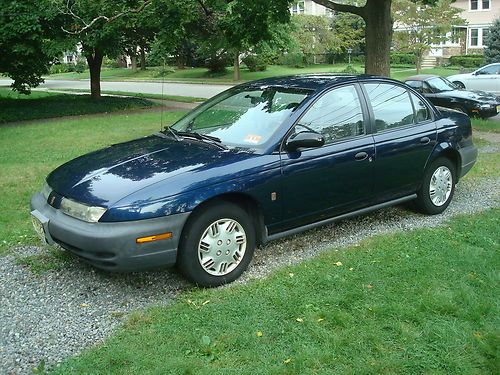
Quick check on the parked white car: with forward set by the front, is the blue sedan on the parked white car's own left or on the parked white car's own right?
on the parked white car's own left

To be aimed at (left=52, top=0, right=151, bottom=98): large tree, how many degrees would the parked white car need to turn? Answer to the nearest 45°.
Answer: approximately 45° to its left

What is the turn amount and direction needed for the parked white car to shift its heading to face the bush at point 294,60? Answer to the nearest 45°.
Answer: approximately 45° to its right

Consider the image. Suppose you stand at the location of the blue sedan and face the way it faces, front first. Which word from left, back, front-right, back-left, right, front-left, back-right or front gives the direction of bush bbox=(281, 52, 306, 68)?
back-right

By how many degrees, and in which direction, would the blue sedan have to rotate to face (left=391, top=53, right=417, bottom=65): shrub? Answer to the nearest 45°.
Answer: approximately 135° to its right

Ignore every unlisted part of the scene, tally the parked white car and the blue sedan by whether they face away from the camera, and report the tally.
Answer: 0

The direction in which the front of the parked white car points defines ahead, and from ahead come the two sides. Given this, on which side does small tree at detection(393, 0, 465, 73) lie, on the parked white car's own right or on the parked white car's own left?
on the parked white car's own right

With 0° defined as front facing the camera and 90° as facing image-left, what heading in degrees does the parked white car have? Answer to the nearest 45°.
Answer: approximately 90°

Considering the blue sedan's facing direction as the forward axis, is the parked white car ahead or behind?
behind

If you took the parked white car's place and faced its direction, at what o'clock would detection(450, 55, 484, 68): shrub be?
The shrub is roughly at 3 o'clock from the parked white car.
